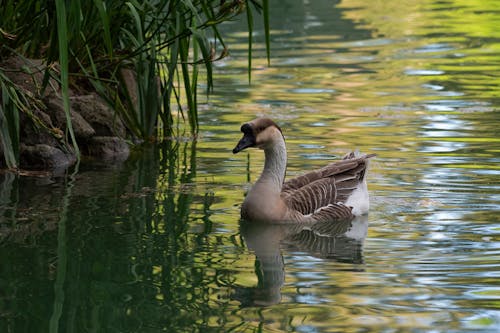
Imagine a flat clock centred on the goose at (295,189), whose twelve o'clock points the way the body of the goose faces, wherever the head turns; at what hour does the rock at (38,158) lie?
The rock is roughly at 1 o'clock from the goose.

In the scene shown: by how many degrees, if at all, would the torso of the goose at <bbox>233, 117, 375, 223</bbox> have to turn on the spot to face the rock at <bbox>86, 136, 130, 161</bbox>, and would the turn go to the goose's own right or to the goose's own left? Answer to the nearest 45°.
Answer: approximately 45° to the goose's own right

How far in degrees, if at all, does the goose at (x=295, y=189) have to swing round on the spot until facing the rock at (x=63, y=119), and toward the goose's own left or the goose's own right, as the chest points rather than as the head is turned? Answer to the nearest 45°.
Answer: approximately 45° to the goose's own right

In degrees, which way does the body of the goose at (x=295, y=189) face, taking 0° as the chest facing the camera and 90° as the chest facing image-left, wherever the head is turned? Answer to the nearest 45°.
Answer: approximately 90°
